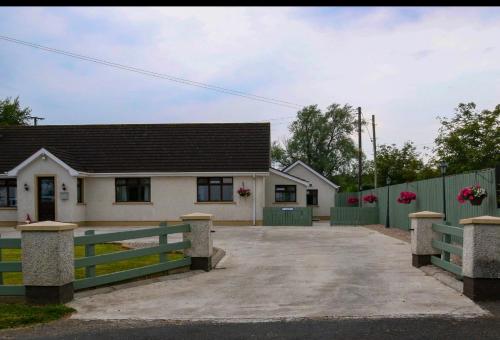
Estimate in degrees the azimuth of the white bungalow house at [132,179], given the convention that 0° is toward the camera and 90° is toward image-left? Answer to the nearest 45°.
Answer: approximately 0°

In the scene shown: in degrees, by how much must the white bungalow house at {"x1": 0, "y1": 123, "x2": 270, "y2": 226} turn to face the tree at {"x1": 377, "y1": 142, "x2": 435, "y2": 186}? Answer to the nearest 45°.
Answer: approximately 135° to its left

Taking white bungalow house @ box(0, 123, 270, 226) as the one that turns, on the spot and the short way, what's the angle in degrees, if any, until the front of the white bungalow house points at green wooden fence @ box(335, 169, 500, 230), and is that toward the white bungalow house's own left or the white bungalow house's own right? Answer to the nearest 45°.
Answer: approximately 45° to the white bungalow house's own left

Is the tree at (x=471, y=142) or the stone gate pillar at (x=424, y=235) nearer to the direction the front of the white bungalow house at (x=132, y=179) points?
the stone gate pillar

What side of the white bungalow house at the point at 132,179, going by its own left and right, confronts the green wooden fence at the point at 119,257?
front

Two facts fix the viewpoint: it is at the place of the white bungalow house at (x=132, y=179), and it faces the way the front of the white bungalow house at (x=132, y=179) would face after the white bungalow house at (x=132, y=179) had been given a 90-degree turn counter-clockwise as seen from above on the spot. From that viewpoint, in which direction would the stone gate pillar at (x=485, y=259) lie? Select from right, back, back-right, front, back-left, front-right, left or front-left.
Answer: right

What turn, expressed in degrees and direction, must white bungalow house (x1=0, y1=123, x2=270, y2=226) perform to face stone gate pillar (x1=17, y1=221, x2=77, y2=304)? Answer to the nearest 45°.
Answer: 0° — it already faces it

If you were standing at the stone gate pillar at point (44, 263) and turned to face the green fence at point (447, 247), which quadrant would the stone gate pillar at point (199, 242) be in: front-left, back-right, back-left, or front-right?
front-left

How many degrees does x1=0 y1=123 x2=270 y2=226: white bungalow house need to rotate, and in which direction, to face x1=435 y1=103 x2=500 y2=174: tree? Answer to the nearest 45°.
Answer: approximately 90° to its left

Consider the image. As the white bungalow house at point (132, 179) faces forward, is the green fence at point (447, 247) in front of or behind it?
in front

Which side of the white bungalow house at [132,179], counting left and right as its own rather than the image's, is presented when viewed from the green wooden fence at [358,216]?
left

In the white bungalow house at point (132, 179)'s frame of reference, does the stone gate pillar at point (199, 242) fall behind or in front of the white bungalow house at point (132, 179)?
in front

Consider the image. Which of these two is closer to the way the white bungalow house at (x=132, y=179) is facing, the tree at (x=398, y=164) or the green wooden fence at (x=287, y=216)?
the green wooden fence

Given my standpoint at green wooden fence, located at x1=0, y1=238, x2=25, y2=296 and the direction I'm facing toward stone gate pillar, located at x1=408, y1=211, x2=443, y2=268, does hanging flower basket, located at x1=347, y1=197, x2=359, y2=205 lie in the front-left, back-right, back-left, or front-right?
front-left
